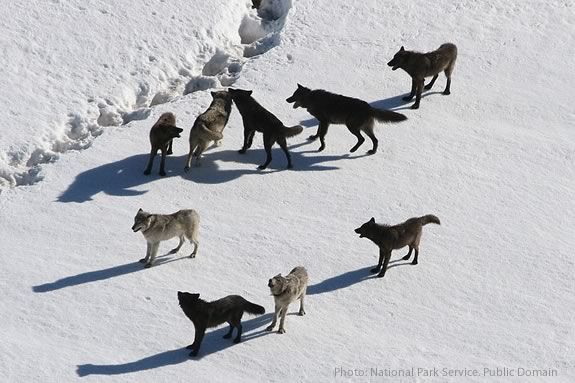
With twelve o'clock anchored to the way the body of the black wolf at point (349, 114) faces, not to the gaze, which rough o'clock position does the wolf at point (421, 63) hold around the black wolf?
The wolf is roughly at 4 o'clock from the black wolf.

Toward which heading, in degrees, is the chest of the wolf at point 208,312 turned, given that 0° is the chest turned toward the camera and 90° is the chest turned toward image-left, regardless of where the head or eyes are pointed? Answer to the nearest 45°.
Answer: approximately 45°

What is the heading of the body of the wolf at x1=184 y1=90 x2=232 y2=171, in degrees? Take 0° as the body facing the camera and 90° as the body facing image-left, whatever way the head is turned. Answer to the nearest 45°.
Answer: approximately 225°

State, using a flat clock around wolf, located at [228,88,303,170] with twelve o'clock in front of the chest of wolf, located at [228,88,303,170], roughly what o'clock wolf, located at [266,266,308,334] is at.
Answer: wolf, located at [266,266,308,334] is roughly at 7 o'clock from wolf, located at [228,88,303,170].

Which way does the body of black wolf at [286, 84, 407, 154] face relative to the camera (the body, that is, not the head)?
to the viewer's left

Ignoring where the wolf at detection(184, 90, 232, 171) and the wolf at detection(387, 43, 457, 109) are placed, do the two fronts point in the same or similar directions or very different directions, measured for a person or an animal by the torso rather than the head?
very different directions

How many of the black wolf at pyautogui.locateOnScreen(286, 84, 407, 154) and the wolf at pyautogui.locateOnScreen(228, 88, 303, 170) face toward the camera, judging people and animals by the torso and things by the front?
0
